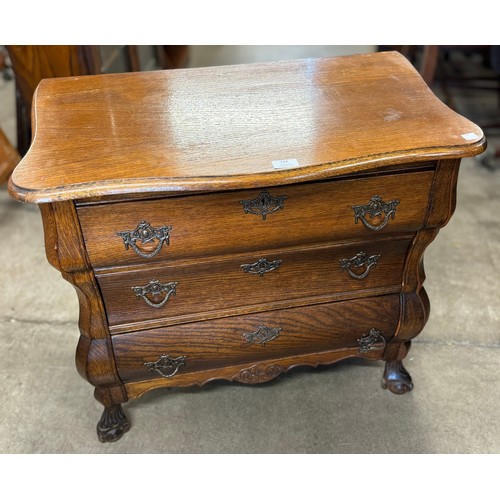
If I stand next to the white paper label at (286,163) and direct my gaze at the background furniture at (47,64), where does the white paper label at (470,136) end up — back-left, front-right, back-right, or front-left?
back-right

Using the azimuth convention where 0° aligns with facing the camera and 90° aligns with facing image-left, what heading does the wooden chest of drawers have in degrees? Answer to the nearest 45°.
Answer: approximately 0°

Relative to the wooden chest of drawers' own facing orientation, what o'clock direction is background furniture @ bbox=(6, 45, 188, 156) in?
The background furniture is roughly at 5 o'clock from the wooden chest of drawers.
